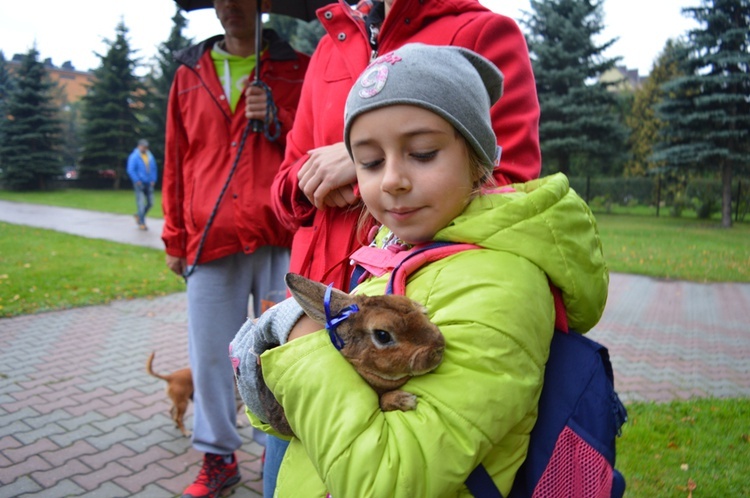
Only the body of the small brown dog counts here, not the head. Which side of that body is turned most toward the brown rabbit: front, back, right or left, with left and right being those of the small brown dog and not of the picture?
right

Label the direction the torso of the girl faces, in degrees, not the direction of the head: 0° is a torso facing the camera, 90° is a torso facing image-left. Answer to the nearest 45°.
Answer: approximately 45°

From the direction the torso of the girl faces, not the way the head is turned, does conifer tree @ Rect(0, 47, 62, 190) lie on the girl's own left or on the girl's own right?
on the girl's own right

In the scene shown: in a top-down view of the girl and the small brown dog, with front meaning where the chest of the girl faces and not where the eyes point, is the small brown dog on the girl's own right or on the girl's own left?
on the girl's own right

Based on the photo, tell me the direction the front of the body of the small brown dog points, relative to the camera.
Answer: to the viewer's right

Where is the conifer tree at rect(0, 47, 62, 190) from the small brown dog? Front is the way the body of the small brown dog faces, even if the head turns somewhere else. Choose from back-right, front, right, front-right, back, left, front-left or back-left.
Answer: left

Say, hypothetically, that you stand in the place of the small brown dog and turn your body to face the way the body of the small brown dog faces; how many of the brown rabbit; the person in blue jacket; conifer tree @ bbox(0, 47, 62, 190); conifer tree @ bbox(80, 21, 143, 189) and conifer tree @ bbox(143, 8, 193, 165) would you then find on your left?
4

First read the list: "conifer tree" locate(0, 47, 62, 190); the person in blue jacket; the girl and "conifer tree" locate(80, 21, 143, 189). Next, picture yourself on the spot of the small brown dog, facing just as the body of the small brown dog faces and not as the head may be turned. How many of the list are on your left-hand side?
3

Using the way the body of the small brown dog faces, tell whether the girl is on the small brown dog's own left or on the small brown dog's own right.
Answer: on the small brown dog's own right

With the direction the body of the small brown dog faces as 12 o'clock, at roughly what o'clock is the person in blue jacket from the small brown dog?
The person in blue jacket is roughly at 9 o'clock from the small brown dog.

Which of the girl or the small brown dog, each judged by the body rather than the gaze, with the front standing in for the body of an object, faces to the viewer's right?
the small brown dog

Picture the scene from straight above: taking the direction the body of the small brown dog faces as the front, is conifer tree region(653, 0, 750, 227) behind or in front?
in front

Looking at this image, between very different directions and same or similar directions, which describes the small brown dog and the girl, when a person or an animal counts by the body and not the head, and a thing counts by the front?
very different directions

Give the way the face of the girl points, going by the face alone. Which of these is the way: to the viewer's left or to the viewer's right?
to the viewer's left

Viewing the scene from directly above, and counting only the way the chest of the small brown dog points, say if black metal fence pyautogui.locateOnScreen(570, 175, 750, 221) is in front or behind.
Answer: in front
